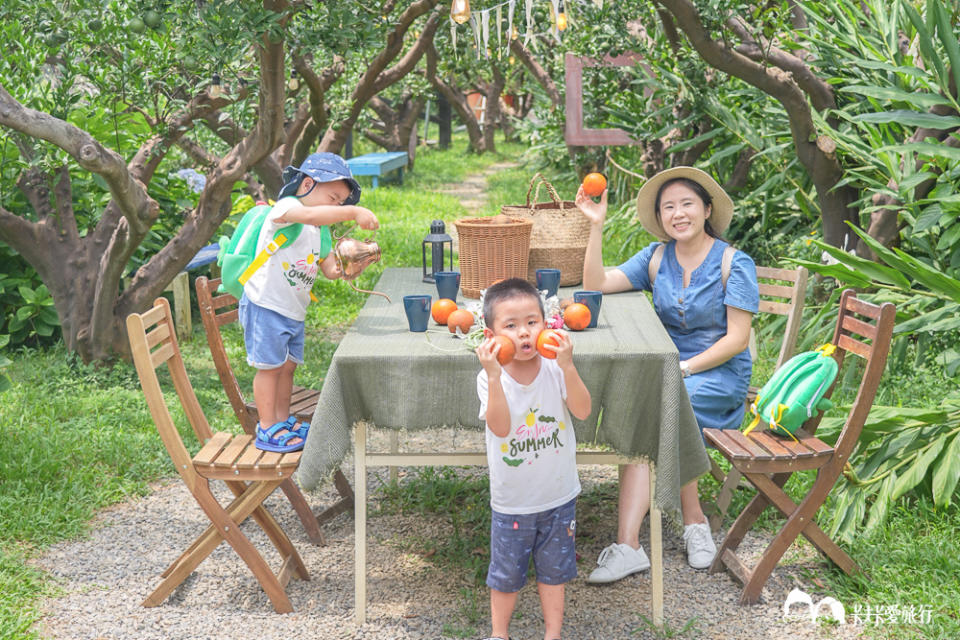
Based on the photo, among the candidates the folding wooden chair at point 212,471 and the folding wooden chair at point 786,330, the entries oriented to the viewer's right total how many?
1

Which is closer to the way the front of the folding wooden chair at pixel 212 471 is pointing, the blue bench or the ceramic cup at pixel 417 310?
the ceramic cup

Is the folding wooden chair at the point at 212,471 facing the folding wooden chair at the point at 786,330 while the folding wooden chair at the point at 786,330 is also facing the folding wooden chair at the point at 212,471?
yes

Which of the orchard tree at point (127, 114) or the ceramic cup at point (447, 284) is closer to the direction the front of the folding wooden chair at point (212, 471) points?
the ceramic cup

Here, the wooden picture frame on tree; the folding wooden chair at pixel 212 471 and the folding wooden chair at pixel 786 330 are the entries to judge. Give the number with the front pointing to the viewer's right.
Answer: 1

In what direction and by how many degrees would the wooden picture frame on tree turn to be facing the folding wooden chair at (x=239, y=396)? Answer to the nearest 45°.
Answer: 0° — it already faces it

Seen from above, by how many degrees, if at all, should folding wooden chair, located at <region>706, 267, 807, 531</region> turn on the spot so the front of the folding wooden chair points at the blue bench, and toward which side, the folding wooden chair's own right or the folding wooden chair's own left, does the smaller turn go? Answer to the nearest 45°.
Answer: approximately 90° to the folding wooden chair's own right

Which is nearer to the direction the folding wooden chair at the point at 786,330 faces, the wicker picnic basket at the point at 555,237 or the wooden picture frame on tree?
the wicker picnic basket

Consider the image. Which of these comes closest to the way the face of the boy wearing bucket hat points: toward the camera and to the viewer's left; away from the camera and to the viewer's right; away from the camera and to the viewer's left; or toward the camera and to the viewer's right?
toward the camera and to the viewer's right

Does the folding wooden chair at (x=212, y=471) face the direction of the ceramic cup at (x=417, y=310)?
yes

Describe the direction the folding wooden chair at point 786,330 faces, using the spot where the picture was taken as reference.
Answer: facing the viewer and to the left of the viewer

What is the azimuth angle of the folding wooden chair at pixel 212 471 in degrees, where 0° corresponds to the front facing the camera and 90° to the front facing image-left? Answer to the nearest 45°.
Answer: approximately 270°

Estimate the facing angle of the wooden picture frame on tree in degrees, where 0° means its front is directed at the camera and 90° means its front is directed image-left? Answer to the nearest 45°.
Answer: approximately 0°
